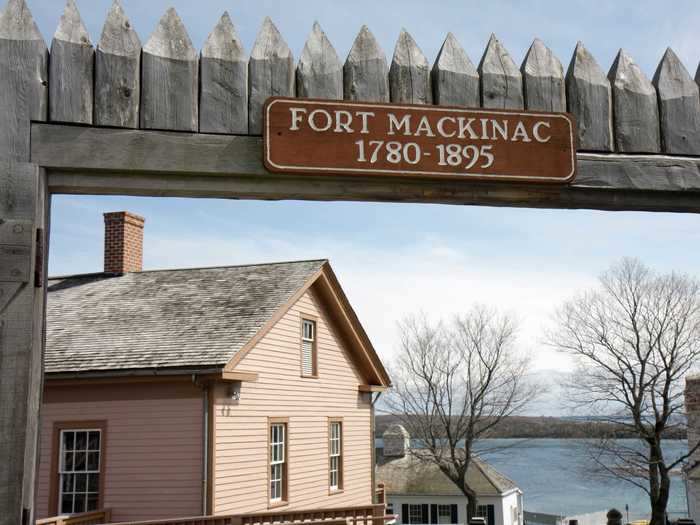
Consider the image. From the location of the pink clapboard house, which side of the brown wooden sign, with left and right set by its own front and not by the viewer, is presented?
back

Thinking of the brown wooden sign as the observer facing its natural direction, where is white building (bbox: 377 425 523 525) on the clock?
The white building is roughly at 6 o'clock from the brown wooden sign.

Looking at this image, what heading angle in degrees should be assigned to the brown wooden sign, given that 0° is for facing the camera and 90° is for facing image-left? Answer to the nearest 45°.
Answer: approximately 0°

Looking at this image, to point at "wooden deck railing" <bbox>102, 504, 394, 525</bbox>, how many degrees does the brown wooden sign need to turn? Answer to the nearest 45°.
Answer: approximately 180°

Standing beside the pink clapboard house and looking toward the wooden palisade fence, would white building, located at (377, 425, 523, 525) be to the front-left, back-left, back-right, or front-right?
back-left
